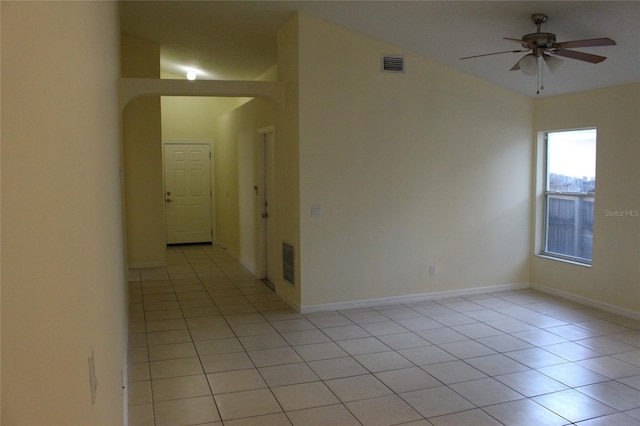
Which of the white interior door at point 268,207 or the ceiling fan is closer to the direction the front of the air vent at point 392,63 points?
the ceiling fan

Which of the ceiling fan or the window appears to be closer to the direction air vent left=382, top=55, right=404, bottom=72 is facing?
the ceiling fan

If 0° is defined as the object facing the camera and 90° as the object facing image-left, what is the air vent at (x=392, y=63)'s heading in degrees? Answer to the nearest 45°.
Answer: approximately 0°

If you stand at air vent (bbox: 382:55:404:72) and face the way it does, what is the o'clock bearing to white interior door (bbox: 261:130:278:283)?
The white interior door is roughly at 4 o'clock from the air vent.

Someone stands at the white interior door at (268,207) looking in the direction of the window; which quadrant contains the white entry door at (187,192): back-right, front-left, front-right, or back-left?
back-left

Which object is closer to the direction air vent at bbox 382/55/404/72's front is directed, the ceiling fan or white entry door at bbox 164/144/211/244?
the ceiling fan

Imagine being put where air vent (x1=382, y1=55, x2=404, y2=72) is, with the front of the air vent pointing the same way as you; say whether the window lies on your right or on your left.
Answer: on your left

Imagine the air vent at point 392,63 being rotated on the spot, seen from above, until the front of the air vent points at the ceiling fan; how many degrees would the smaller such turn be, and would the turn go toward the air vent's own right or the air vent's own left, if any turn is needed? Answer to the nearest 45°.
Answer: approximately 45° to the air vent's own left

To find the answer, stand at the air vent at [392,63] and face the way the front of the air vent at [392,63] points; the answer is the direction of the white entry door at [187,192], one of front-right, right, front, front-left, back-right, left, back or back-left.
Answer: back-right
